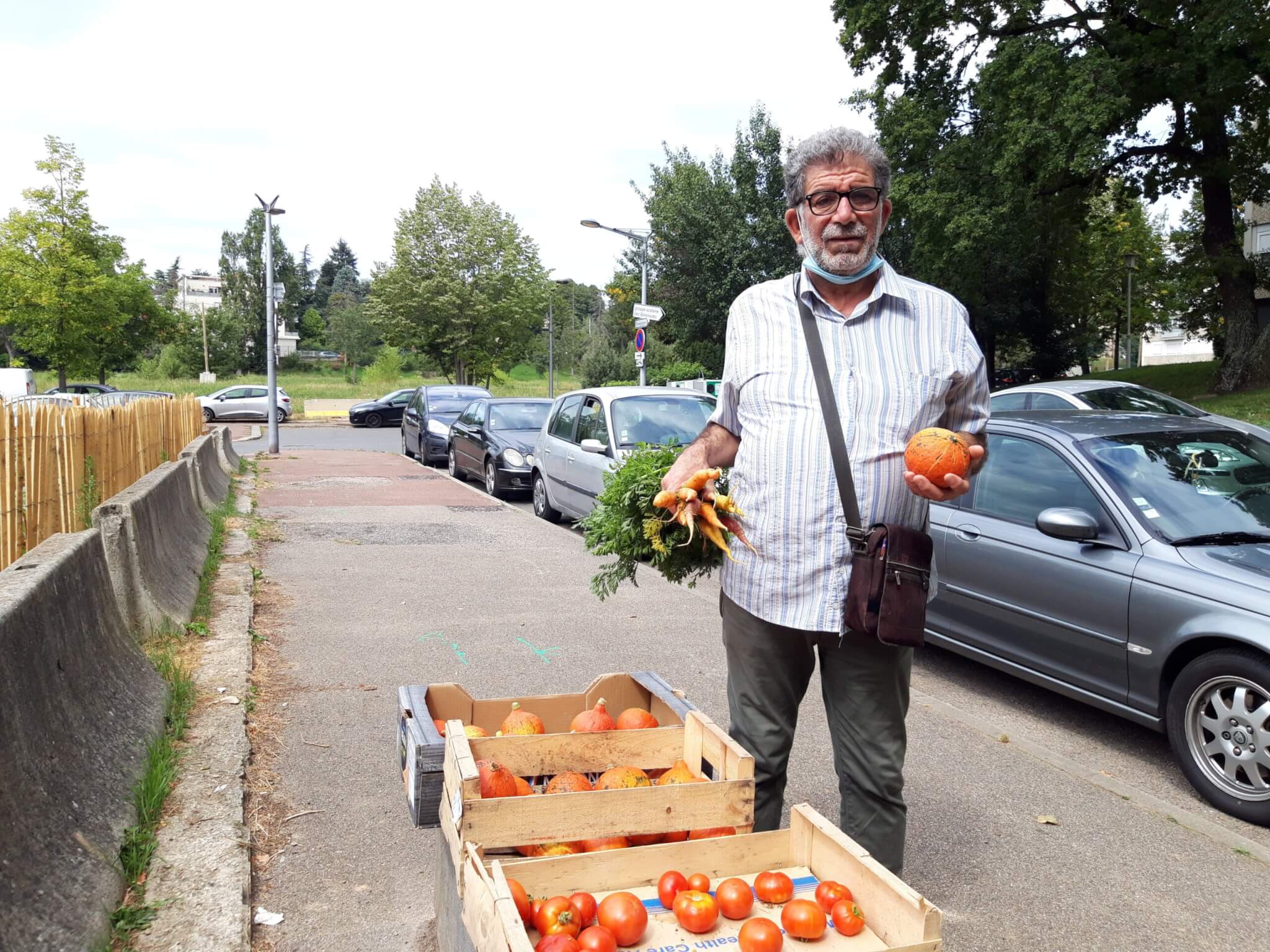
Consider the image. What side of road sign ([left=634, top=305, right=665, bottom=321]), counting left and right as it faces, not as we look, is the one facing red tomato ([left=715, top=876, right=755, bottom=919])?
front

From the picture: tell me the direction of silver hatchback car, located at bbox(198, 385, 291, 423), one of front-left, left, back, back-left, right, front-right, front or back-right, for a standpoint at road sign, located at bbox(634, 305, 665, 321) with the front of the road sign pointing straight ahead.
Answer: back-right

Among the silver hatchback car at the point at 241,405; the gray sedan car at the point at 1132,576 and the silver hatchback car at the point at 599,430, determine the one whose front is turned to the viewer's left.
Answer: the silver hatchback car at the point at 241,405

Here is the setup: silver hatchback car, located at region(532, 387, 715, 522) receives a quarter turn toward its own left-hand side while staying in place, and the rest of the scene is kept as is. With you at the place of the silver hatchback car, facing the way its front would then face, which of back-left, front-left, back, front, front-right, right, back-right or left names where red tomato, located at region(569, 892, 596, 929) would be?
back-right

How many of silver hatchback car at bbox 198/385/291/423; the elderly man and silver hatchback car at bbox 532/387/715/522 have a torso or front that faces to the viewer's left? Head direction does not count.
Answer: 1

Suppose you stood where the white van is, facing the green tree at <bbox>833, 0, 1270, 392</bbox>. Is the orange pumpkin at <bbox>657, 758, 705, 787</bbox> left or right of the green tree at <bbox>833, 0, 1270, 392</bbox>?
right

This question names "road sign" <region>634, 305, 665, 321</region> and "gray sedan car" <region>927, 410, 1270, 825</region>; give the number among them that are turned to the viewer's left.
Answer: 0

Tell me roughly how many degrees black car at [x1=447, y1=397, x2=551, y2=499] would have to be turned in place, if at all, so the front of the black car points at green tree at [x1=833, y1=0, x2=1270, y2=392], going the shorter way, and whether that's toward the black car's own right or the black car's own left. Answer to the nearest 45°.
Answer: approximately 90° to the black car's own left

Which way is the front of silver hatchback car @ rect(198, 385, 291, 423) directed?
to the viewer's left

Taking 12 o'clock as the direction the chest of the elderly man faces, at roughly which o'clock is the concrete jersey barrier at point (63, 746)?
The concrete jersey barrier is roughly at 3 o'clock from the elderly man.

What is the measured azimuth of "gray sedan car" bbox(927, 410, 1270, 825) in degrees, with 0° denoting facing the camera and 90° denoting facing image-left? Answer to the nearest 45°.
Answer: approximately 315°

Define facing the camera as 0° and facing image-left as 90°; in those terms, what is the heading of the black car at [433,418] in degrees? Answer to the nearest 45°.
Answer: approximately 315°

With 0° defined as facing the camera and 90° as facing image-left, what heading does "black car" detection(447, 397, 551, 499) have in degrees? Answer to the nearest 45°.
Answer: approximately 315°

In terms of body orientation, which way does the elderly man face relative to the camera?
toward the camera

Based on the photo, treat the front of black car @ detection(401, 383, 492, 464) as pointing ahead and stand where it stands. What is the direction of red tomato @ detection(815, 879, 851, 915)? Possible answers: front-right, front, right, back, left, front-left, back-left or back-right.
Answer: front-right

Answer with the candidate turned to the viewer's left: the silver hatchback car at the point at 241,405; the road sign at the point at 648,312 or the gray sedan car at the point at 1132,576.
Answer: the silver hatchback car

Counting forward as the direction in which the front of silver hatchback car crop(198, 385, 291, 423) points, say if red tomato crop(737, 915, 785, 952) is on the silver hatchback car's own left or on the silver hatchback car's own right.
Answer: on the silver hatchback car's own left

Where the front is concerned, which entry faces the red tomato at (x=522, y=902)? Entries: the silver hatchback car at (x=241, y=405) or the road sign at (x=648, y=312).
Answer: the road sign

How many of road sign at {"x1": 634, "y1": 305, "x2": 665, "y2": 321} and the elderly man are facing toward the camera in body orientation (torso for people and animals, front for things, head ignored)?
2

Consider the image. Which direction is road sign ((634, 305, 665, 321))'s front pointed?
toward the camera

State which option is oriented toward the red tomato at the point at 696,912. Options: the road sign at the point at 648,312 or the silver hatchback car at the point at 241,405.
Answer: the road sign
